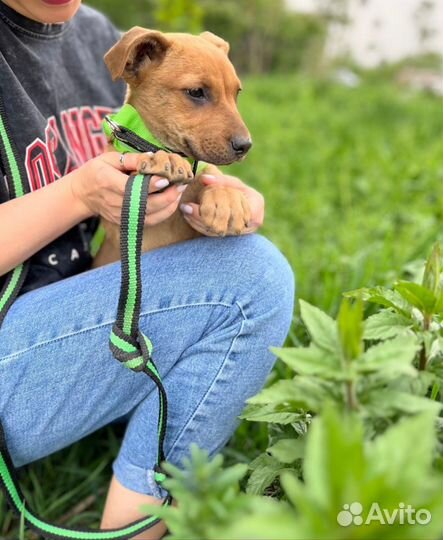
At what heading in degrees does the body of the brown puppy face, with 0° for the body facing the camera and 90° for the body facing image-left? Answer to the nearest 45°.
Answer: approximately 315°
